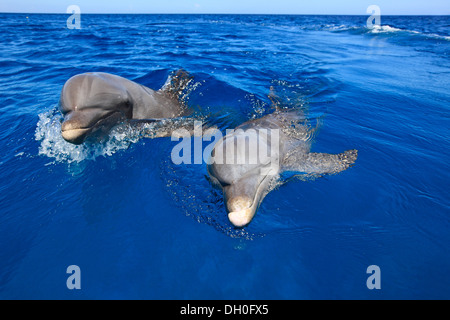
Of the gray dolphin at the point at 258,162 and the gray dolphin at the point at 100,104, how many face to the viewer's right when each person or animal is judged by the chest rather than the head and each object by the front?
0

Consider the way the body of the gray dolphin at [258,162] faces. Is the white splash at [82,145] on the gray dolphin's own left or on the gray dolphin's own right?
on the gray dolphin's own right

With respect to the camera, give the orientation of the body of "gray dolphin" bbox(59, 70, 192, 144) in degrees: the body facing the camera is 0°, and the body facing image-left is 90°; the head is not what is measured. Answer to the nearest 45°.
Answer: approximately 45°

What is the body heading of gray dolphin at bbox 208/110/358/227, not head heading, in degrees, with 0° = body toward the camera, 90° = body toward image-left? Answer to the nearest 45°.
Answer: approximately 45°

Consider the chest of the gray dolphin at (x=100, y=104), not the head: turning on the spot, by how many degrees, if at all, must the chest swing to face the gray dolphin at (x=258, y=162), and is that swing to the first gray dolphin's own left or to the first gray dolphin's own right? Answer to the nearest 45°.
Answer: approximately 90° to the first gray dolphin's own left
